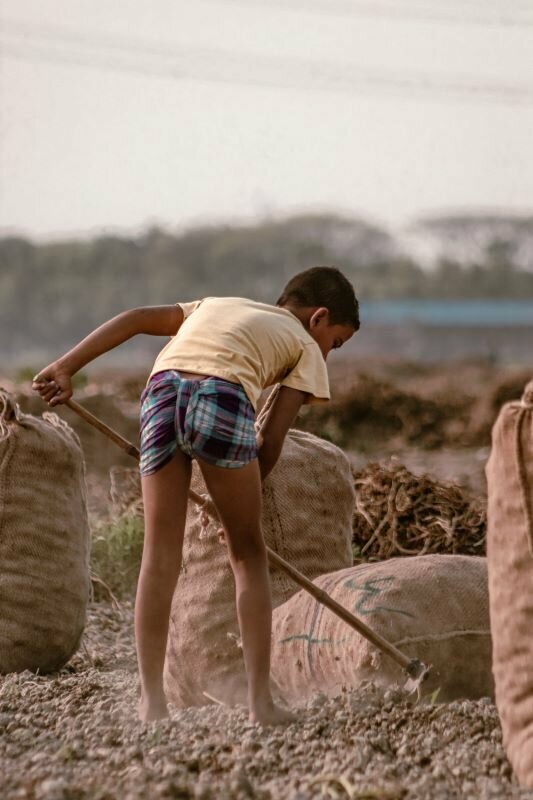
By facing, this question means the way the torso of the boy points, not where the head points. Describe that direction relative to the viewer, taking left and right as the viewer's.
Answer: facing away from the viewer and to the right of the viewer

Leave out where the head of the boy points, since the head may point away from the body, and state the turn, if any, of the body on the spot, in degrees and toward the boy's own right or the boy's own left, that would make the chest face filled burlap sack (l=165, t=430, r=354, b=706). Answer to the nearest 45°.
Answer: approximately 45° to the boy's own left

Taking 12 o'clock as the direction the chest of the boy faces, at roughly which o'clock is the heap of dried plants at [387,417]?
The heap of dried plants is roughly at 11 o'clock from the boy.

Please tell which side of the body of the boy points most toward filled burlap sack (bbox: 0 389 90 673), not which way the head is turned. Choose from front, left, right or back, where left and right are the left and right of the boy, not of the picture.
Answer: left

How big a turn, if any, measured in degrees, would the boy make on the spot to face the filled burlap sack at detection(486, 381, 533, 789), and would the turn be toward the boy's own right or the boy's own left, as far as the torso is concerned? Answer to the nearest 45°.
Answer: approximately 90° to the boy's own right

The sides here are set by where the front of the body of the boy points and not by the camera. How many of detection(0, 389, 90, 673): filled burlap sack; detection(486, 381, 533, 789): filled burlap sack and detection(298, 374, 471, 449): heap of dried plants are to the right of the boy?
1

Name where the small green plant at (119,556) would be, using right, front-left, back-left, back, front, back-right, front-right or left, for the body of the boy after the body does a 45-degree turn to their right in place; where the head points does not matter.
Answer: left
